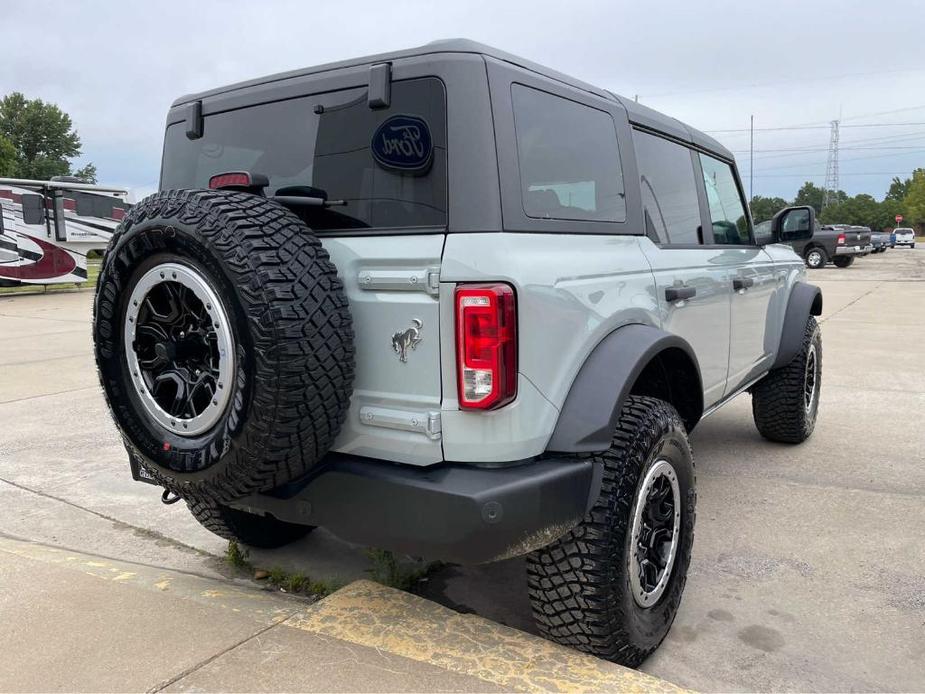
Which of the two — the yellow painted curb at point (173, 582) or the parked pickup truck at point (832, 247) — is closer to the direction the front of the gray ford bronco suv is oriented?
the parked pickup truck

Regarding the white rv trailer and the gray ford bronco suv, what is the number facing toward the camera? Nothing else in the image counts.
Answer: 0

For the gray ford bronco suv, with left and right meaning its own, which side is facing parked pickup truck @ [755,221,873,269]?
front

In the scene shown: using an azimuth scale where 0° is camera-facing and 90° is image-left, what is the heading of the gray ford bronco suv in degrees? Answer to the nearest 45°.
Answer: approximately 225°
